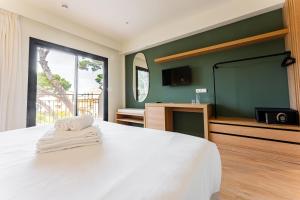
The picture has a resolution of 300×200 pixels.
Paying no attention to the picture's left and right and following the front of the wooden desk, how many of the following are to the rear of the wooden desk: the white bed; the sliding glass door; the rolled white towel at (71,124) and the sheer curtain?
0

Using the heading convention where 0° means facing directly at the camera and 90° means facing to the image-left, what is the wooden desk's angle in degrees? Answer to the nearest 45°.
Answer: approximately 45°

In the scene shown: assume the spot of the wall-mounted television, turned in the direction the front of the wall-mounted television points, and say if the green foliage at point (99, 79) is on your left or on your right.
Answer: on your right

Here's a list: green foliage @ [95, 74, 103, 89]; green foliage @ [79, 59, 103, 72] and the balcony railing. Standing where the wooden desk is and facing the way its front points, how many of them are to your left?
0

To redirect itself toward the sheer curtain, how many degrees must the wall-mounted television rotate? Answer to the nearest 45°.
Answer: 0° — it already faces it

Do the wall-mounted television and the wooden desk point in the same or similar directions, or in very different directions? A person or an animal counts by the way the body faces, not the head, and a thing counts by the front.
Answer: same or similar directions

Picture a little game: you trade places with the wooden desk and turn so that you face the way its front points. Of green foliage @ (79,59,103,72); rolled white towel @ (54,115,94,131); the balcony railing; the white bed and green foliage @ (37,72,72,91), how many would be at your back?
0

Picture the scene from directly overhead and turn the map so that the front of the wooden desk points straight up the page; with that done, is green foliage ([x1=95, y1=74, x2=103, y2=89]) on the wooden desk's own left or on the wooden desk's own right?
on the wooden desk's own right

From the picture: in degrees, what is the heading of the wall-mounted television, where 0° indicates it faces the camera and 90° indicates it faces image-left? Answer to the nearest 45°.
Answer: approximately 45°

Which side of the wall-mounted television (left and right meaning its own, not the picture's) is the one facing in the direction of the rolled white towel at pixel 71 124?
front

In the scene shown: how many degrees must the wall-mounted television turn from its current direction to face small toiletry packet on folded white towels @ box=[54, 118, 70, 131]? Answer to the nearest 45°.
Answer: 0° — it already faces it

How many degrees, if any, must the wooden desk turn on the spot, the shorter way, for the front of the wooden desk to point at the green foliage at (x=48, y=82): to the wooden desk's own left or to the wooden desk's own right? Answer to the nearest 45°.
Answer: approximately 45° to the wooden desk's own right

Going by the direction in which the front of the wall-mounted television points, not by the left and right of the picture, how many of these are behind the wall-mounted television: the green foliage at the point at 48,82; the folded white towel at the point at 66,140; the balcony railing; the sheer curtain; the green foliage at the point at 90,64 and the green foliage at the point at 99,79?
0

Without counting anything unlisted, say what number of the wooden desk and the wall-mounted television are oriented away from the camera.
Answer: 0
